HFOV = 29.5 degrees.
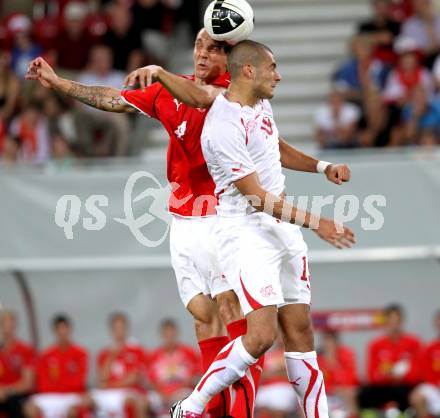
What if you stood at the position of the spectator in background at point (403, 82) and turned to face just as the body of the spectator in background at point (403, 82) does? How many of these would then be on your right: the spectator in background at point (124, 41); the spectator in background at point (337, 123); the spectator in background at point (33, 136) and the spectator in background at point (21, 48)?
4

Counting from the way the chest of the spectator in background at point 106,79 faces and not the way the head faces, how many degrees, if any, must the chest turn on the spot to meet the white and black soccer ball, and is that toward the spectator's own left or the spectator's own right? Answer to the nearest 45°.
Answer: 0° — they already face it

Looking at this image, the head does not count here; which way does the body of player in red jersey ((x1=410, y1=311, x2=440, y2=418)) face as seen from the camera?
toward the camera

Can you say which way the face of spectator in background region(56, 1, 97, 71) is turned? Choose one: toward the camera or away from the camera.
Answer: toward the camera

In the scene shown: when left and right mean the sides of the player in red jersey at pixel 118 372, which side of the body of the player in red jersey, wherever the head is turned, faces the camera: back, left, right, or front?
front

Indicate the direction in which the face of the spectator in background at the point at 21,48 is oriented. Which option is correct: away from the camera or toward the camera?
toward the camera

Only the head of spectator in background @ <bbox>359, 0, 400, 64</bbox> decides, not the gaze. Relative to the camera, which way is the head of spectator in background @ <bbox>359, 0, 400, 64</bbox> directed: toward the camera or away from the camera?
toward the camera

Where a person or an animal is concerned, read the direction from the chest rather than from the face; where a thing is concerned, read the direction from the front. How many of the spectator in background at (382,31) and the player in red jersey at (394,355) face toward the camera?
2

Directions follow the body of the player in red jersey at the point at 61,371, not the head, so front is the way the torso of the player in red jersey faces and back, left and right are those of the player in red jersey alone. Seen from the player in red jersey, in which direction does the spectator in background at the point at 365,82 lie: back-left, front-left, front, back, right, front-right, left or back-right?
left

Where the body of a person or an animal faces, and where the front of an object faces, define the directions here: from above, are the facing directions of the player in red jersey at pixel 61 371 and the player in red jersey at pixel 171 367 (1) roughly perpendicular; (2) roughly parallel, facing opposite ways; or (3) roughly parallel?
roughly parallel

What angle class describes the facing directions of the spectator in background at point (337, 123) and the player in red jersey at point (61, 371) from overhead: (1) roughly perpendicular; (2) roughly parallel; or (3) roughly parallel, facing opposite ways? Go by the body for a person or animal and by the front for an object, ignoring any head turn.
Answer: roughly parallel

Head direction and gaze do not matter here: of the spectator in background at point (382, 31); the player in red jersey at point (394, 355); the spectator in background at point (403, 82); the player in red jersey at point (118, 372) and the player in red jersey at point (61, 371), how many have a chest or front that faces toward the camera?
5
